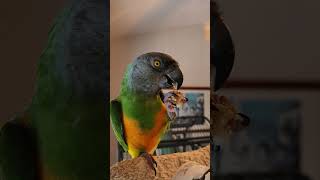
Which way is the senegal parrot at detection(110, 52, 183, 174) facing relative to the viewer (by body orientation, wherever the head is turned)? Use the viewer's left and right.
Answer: facing the viewer and to the right of the viewer
